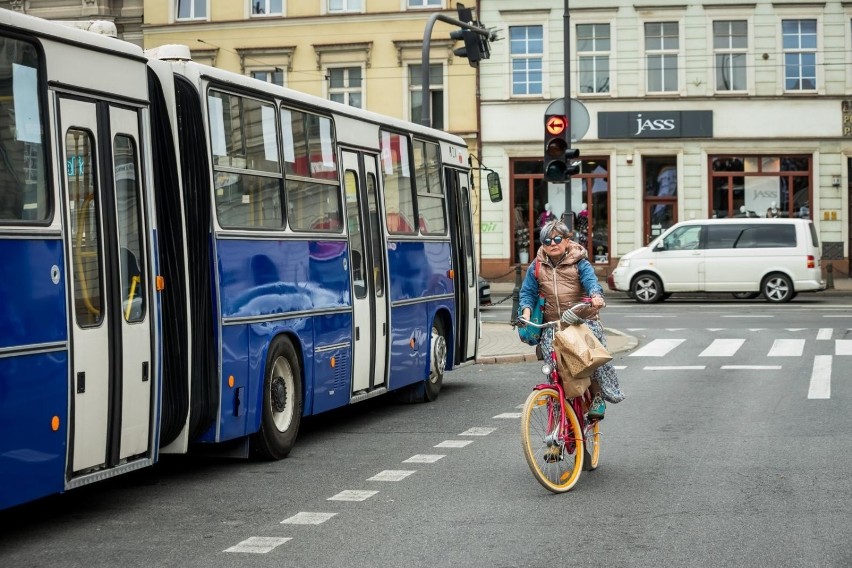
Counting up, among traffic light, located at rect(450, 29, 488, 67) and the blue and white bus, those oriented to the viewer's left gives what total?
1

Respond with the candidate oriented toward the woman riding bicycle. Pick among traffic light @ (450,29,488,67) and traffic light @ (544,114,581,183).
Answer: traffic light @ (544,114,581,183)

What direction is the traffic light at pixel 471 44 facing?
to the viewer's left

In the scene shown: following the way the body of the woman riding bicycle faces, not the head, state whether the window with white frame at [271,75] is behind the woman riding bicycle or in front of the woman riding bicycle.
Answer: behind

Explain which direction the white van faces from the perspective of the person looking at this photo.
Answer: facing to the left of the viewer

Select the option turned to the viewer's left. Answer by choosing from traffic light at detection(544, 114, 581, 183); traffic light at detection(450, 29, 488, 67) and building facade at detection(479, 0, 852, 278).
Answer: traffic light at detection(450, 29, 488, 67)

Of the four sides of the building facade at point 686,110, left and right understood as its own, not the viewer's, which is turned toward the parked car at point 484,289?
front

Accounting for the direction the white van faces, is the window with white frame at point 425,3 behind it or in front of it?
in front

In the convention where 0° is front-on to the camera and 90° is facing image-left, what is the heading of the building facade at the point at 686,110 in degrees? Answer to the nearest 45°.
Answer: approximately 0°

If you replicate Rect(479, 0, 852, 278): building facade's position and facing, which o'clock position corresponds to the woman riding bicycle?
The woman riding bicycle is roughly at 12 o'clock from the building facade.

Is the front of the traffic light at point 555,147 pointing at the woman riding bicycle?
yes

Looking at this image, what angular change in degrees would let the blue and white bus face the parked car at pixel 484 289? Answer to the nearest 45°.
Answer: approximately 45° to its left
